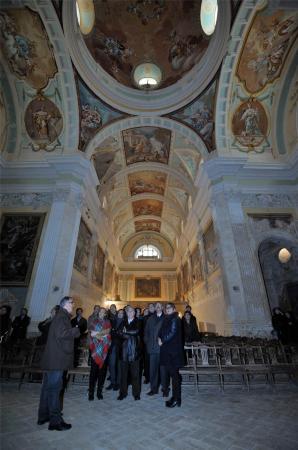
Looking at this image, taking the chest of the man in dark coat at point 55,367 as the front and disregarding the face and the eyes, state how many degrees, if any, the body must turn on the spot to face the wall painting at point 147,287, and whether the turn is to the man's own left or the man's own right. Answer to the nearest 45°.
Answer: approximately 90° to the man's own left

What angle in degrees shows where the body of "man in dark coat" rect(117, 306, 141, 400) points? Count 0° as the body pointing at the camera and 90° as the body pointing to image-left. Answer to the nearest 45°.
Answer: approximately 0°

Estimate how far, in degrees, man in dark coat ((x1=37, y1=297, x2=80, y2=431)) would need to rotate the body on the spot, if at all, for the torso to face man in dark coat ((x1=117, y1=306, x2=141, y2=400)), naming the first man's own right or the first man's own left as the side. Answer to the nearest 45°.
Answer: approximately 45° to the first man's own left

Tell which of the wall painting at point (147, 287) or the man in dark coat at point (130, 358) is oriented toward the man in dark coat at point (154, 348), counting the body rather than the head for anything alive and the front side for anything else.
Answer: the wall painting

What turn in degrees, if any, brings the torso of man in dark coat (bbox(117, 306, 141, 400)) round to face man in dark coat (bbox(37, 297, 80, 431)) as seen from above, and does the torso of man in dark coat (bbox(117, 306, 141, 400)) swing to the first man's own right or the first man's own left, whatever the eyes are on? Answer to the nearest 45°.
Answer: approximately 45° to the first man's own right

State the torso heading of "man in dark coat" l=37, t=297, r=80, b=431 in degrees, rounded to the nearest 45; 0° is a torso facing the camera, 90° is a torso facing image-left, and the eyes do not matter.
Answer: approximately 270°
